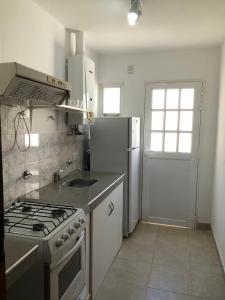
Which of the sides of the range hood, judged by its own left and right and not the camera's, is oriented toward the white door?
left

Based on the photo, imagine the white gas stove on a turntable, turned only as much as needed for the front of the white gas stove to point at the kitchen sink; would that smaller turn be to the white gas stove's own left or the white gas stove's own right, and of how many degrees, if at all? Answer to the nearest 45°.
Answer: approximately 135° to the white gas stove's own left

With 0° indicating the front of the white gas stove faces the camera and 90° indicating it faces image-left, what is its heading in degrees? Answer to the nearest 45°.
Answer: approximately 315°

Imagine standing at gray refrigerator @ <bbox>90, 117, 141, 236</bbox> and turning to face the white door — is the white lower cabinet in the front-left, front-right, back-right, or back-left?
back-right

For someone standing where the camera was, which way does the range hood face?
facing the viewer and to the right of the viewer
